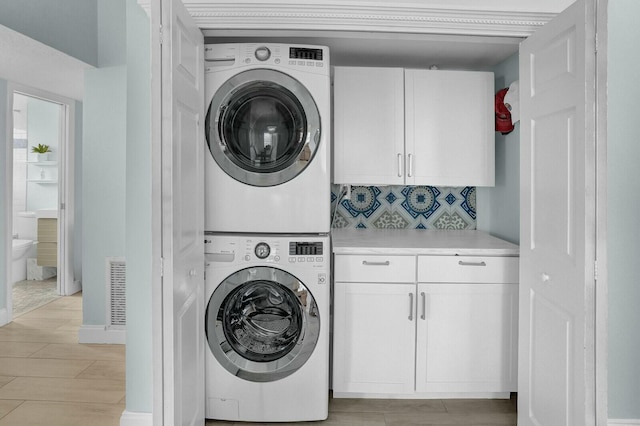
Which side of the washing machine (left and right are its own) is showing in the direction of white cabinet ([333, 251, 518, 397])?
left

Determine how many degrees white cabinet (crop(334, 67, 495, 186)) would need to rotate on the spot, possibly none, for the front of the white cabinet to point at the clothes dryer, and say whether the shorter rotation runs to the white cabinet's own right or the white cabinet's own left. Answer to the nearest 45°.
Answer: approximately 45° to the white cabinet's own right

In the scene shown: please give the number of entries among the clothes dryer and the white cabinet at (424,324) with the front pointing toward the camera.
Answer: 2

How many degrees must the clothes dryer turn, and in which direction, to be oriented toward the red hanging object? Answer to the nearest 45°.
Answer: approximately 90° to its left

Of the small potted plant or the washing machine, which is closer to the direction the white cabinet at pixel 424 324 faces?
the washing machine

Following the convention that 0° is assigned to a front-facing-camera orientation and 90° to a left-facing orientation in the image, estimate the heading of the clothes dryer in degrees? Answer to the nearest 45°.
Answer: approximately 0°

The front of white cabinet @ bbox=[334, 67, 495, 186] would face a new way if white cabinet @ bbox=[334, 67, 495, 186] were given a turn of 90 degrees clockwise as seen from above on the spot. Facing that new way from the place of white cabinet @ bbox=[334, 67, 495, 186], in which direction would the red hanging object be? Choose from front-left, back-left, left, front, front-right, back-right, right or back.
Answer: back

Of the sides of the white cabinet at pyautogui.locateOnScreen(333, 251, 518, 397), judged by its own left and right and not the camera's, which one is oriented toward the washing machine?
right

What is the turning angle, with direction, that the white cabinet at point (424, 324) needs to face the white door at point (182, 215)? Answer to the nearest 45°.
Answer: approximately 45° to its right

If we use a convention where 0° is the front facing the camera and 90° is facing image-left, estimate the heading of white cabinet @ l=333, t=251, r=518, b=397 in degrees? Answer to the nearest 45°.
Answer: approximately 0°

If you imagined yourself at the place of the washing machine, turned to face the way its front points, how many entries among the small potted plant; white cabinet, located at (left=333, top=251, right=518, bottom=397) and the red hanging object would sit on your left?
2
